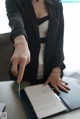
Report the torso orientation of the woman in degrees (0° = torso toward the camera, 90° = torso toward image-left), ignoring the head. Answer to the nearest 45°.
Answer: approximately 0°
